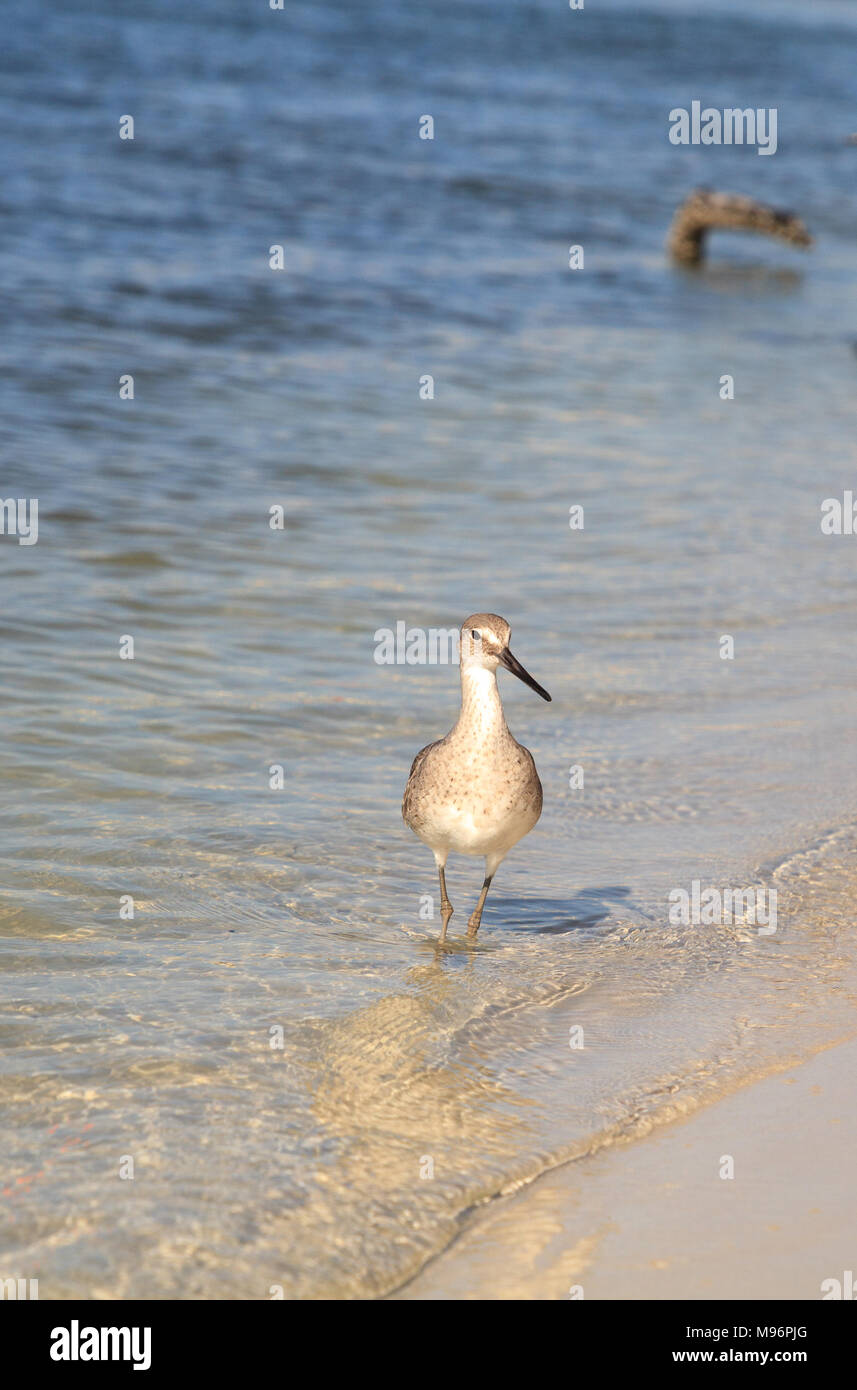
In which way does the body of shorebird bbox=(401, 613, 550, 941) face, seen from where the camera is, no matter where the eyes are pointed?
toward the camera
